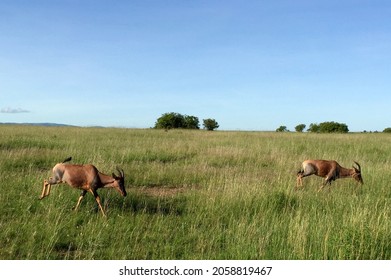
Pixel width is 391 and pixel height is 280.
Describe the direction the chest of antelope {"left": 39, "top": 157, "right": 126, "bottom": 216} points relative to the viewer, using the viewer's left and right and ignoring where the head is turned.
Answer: facing to the right of the viewer
